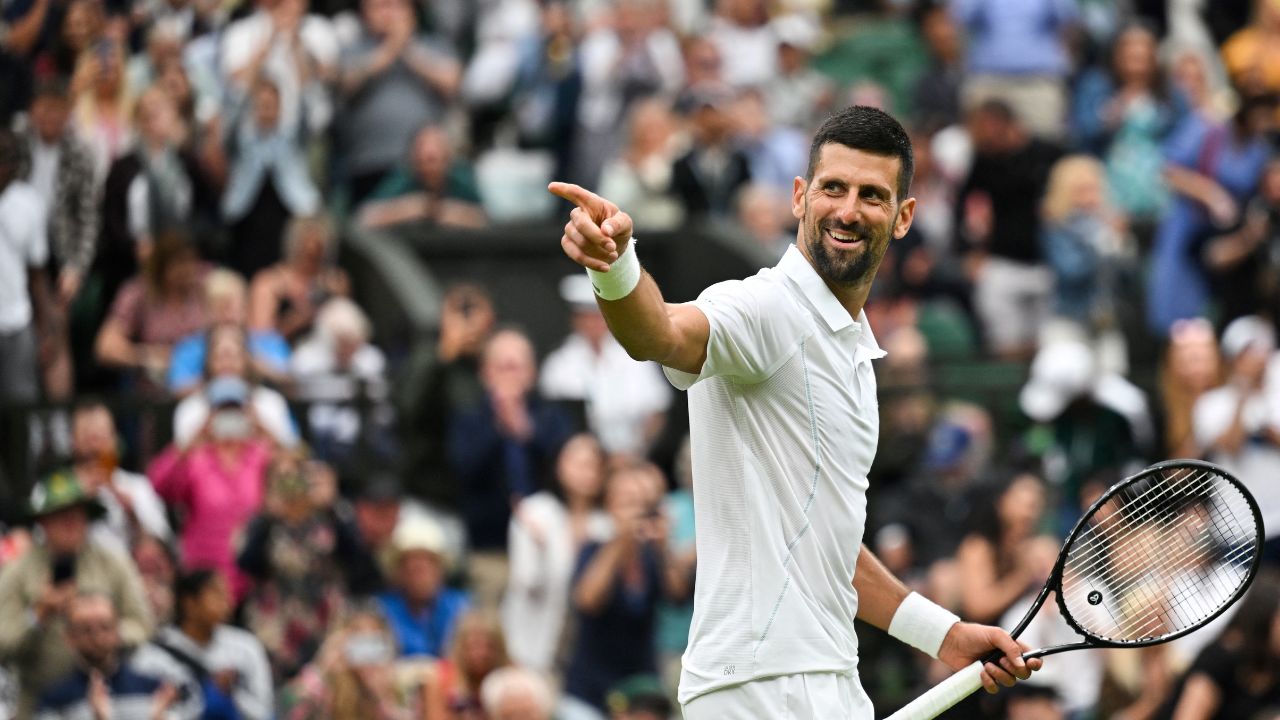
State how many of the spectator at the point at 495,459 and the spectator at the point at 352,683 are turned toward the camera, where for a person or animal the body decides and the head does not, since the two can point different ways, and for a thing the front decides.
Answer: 2

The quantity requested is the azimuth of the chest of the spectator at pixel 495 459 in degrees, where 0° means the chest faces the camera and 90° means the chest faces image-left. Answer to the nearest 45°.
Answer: approximately 0°

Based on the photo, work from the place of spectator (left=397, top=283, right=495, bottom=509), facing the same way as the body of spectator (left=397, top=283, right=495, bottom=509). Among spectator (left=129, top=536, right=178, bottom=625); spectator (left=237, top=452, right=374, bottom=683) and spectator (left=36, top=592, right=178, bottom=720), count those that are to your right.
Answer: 3

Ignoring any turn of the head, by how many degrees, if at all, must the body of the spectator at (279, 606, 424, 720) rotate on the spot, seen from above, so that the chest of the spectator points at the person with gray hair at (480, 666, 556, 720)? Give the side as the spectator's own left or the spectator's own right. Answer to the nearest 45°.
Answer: approximately 90° to the spectator's own left

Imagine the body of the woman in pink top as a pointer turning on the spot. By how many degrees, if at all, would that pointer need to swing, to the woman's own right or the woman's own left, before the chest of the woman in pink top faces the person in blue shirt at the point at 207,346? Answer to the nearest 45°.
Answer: approximately 180°
